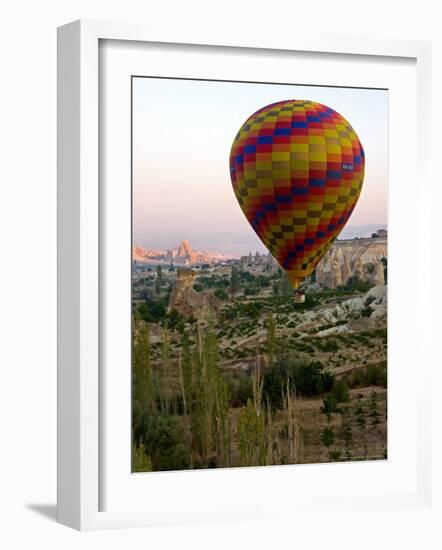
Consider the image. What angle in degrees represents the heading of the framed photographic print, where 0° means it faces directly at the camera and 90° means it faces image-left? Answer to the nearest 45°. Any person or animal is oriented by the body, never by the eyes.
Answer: approximately 315°
